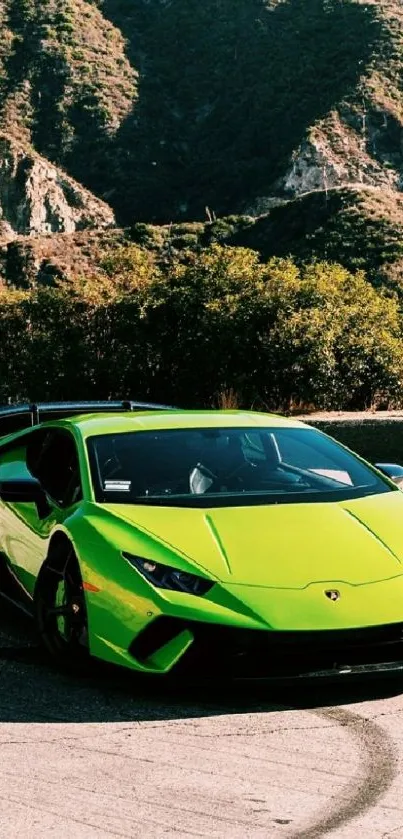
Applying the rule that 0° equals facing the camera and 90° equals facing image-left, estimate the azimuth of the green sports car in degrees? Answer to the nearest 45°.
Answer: approximately 315°

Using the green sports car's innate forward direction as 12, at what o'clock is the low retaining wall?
The low retaining wall is roughly at 8 o'clock from the green sports car.
